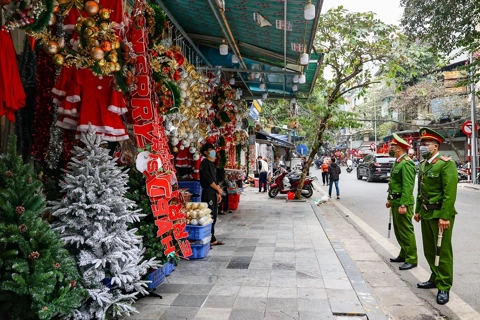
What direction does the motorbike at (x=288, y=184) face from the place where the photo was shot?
facing to the left of the viewer

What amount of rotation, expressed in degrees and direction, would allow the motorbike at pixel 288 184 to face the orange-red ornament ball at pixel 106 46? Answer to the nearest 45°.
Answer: approximately 90° to its left

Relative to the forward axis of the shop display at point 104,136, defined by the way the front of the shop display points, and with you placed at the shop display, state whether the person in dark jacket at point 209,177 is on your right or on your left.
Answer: on your left

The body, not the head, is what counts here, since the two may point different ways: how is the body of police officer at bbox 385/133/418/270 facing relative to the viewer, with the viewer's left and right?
facing to the left of the viewer

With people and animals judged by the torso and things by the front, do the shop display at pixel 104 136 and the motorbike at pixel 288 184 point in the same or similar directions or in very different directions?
very different directions

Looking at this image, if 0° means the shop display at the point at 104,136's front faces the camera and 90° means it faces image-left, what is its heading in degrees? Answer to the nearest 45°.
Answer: approximately 315°

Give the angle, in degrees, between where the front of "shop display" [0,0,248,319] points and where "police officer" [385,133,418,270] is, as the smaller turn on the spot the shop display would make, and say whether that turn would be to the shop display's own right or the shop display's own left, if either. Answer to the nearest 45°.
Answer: approximately 45° to the shop display's own left

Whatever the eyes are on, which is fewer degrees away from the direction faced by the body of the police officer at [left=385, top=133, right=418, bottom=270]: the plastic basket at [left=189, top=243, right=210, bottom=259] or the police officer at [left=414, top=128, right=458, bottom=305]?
the plastic basket
